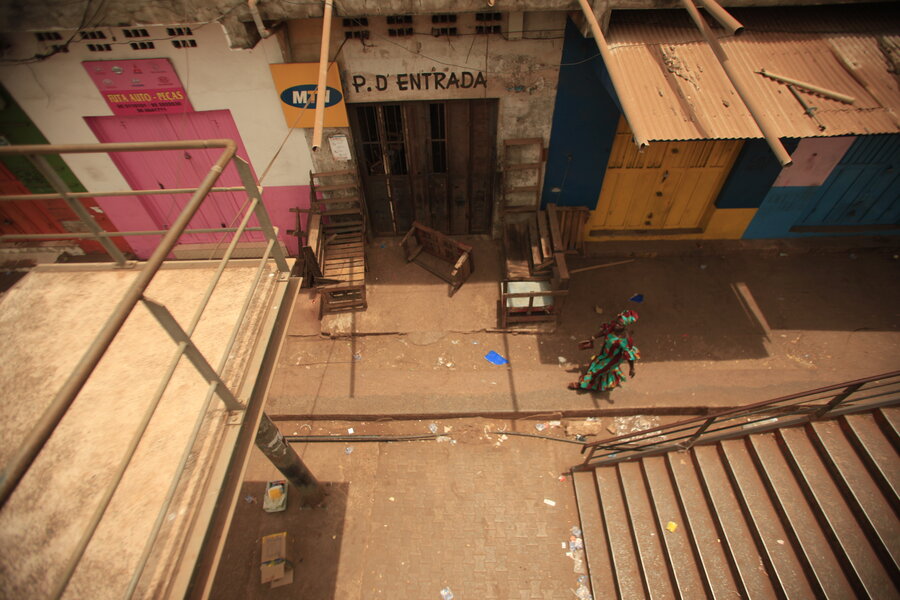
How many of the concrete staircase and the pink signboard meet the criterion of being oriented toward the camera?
1

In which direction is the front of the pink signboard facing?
toward the camera

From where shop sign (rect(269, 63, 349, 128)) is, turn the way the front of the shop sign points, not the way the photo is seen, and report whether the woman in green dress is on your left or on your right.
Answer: on your left

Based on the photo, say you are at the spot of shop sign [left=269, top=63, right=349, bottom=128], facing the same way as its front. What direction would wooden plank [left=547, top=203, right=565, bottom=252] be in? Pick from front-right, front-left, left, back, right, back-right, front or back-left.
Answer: left

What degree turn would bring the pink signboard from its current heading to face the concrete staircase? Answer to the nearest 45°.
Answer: approximately 45° to its left

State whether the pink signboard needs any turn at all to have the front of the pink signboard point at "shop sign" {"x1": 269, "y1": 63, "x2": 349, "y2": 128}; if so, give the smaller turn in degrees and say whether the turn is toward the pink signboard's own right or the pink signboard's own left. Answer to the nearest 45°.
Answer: approximately 45° to the pink signboard's own left

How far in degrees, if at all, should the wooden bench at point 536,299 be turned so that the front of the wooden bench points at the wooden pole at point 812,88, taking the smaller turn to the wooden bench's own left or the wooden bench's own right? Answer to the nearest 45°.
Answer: approximately 135° to the wooden bench's own left
